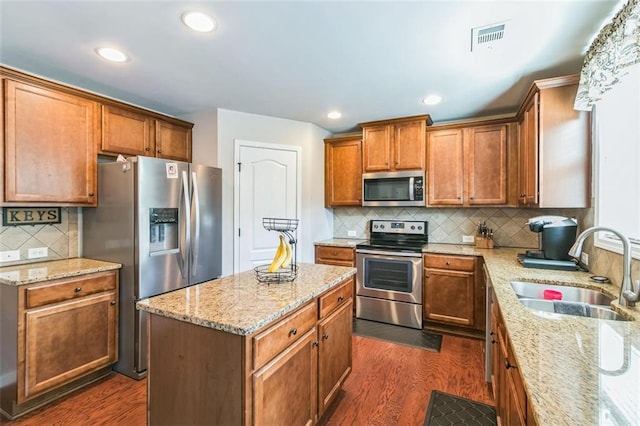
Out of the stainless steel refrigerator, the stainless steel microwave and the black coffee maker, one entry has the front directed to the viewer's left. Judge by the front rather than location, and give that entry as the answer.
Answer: the black coffee maker

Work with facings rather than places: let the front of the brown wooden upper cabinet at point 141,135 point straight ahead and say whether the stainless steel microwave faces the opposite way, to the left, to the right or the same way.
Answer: to the right

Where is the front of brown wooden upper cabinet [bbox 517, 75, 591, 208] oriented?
to the viewer's left

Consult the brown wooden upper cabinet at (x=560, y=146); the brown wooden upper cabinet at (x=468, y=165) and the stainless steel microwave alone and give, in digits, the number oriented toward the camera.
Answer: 2

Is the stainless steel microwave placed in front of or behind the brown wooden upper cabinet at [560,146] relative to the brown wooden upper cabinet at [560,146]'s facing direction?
in front

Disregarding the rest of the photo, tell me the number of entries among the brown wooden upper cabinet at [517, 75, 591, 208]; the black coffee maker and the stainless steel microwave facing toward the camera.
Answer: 1

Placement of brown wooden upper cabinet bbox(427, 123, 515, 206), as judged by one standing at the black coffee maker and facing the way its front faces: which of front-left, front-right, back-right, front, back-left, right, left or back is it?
front-right

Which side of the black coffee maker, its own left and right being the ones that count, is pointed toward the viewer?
left

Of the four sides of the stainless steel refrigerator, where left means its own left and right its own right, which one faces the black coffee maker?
front

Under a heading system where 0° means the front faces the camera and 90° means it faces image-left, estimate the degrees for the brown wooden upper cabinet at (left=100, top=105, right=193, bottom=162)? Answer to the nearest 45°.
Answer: approximately 315°

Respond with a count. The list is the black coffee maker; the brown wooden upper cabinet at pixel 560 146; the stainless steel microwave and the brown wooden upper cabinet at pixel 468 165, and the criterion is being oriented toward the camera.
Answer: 2

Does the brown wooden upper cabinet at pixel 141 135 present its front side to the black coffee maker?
yes
